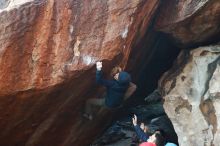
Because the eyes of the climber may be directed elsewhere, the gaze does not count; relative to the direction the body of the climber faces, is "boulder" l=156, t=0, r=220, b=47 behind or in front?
behind

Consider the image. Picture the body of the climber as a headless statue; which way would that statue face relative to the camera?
to the viewer's left
